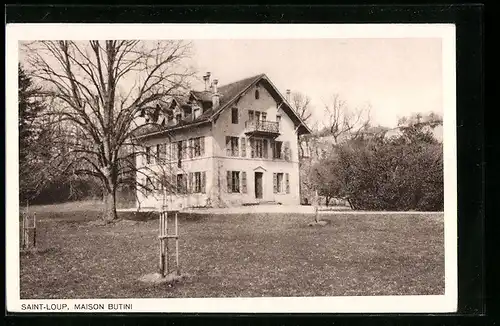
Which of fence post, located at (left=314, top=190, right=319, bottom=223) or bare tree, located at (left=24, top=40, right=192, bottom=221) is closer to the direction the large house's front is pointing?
the fence post

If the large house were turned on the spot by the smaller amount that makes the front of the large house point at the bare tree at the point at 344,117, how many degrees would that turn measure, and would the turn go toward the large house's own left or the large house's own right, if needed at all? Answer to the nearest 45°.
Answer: approximately 45° to the large house's own left

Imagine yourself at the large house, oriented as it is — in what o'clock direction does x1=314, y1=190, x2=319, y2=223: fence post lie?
The fence post is roughly at 10 o'clock from the large house.

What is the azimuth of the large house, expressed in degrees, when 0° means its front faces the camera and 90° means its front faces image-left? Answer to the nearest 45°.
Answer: approximately 315°
